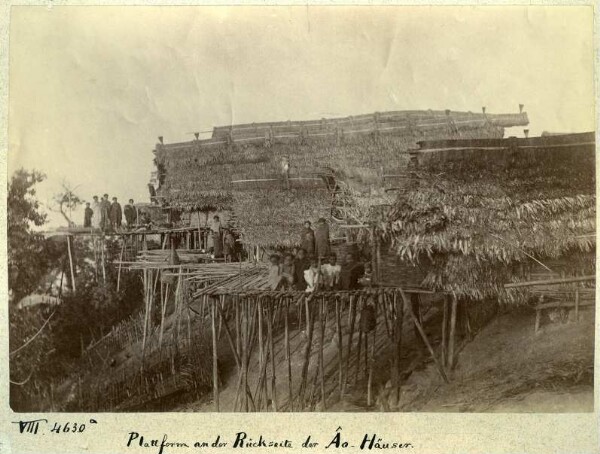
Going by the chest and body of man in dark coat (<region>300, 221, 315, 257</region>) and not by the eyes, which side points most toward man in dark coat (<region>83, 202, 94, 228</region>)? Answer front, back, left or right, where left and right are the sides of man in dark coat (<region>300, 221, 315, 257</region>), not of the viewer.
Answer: right

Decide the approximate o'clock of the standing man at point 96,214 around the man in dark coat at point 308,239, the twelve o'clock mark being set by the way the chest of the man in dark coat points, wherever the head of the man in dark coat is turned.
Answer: The standing man is roughly at 3 o'clock from the man in dark coat.

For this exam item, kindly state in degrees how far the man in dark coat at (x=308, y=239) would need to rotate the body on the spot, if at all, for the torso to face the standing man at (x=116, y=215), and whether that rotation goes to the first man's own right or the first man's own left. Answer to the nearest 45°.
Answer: approximately 90° to the first man's own right

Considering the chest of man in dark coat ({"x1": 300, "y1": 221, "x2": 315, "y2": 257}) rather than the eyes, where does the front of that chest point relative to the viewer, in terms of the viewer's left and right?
facing the viewer

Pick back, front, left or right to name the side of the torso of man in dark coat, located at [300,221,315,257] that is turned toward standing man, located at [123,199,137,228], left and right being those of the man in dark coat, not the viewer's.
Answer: right
